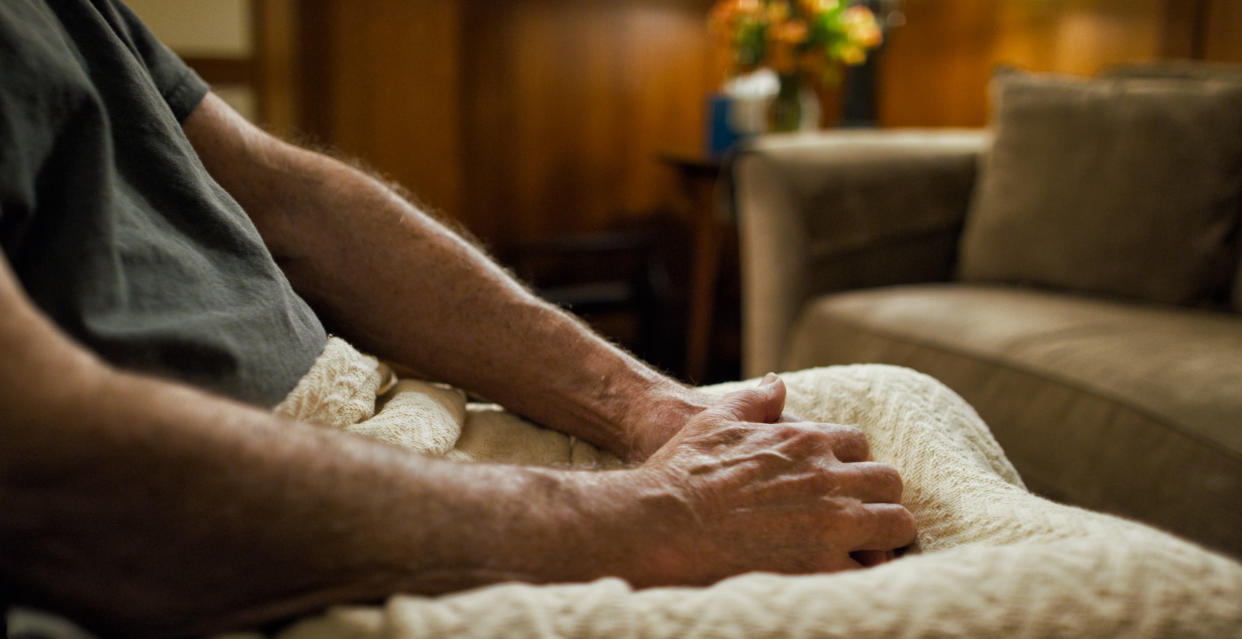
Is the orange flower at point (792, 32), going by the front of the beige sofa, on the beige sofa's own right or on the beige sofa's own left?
on the beige sofa's own right

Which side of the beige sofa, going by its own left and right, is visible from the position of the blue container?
right

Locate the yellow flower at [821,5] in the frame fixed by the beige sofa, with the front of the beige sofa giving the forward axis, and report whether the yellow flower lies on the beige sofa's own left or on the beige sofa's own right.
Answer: on the beige sofa's own right

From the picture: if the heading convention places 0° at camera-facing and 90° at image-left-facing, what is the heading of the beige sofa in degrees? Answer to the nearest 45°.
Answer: approximately 45°

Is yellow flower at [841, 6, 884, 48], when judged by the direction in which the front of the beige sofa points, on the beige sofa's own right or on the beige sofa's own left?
on the beige sofa's own right
